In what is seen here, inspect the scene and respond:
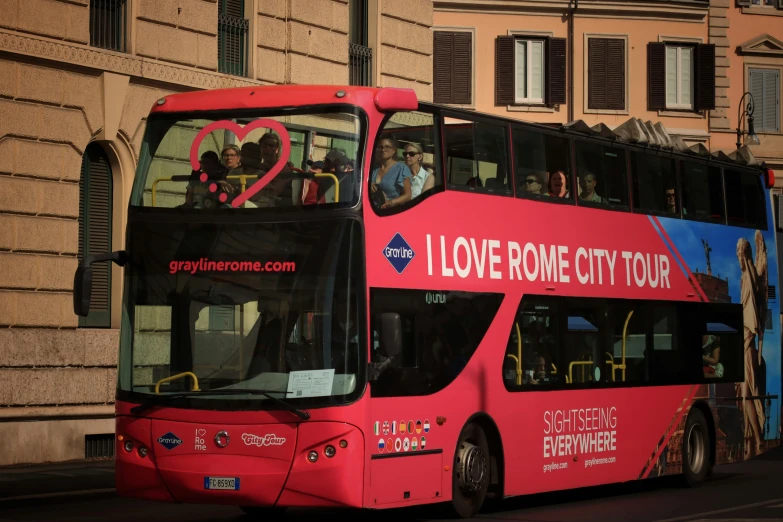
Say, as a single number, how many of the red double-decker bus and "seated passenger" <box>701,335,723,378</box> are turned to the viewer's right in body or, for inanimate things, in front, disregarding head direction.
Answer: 0

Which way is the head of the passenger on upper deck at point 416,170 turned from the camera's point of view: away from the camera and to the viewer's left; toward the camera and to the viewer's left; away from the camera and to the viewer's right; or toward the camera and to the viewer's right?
toward the camera and to the viewer's left

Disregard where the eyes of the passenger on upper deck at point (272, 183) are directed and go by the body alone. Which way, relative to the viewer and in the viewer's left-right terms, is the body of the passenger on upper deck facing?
facing the viewer and to the left of the viewer

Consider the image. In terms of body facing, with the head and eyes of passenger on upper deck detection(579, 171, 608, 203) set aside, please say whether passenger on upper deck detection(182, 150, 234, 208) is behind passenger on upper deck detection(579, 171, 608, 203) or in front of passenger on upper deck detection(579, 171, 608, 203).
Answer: in front

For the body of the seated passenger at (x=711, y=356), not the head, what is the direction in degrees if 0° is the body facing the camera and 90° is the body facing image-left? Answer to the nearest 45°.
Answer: approximately 45°

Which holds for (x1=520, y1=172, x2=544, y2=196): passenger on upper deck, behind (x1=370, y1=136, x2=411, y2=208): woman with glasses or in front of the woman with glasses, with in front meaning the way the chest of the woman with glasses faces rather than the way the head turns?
behind

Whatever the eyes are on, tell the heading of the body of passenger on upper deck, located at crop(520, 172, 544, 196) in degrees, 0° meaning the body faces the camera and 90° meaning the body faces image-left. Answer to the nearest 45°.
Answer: approximately 45°

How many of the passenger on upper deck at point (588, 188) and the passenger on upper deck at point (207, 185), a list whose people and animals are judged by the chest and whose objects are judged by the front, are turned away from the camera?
0

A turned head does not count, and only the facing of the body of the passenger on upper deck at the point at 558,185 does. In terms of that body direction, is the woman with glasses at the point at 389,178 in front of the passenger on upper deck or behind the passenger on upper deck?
in front

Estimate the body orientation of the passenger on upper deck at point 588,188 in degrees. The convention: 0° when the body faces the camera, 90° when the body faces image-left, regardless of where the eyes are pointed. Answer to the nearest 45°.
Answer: approximately 45°
